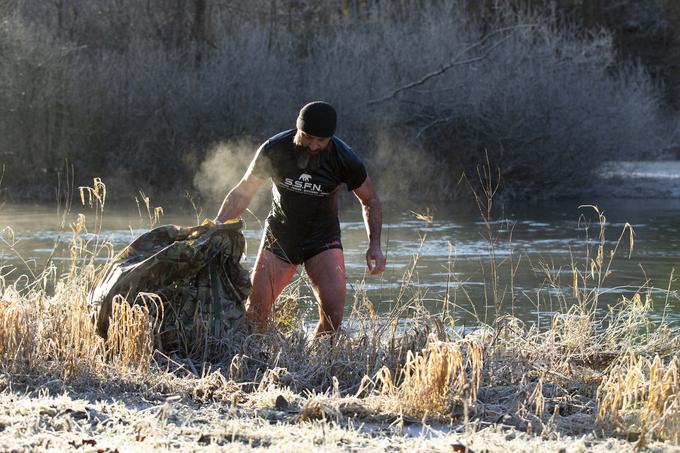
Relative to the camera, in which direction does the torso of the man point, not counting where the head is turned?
toward the camera
